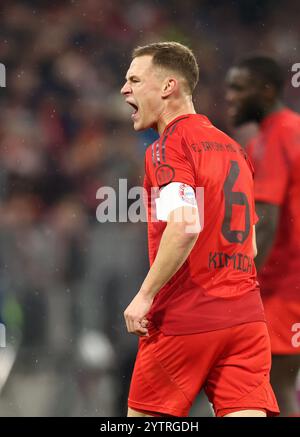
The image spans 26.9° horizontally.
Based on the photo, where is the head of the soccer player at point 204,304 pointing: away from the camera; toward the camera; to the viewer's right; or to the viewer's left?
to the viewer's left

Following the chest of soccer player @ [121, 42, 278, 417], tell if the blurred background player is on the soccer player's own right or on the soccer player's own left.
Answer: on the soccer player's own right

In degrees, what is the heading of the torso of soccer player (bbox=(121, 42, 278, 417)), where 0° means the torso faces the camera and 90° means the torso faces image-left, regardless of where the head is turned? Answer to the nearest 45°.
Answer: approximately 135°
